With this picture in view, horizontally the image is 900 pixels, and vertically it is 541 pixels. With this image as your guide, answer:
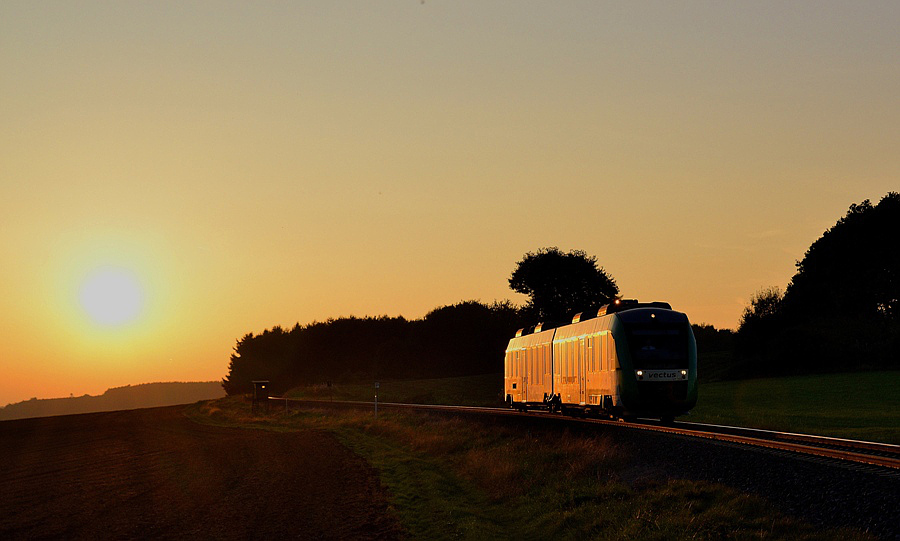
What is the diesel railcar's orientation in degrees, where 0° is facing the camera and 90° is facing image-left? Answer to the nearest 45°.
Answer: approximately 315°
